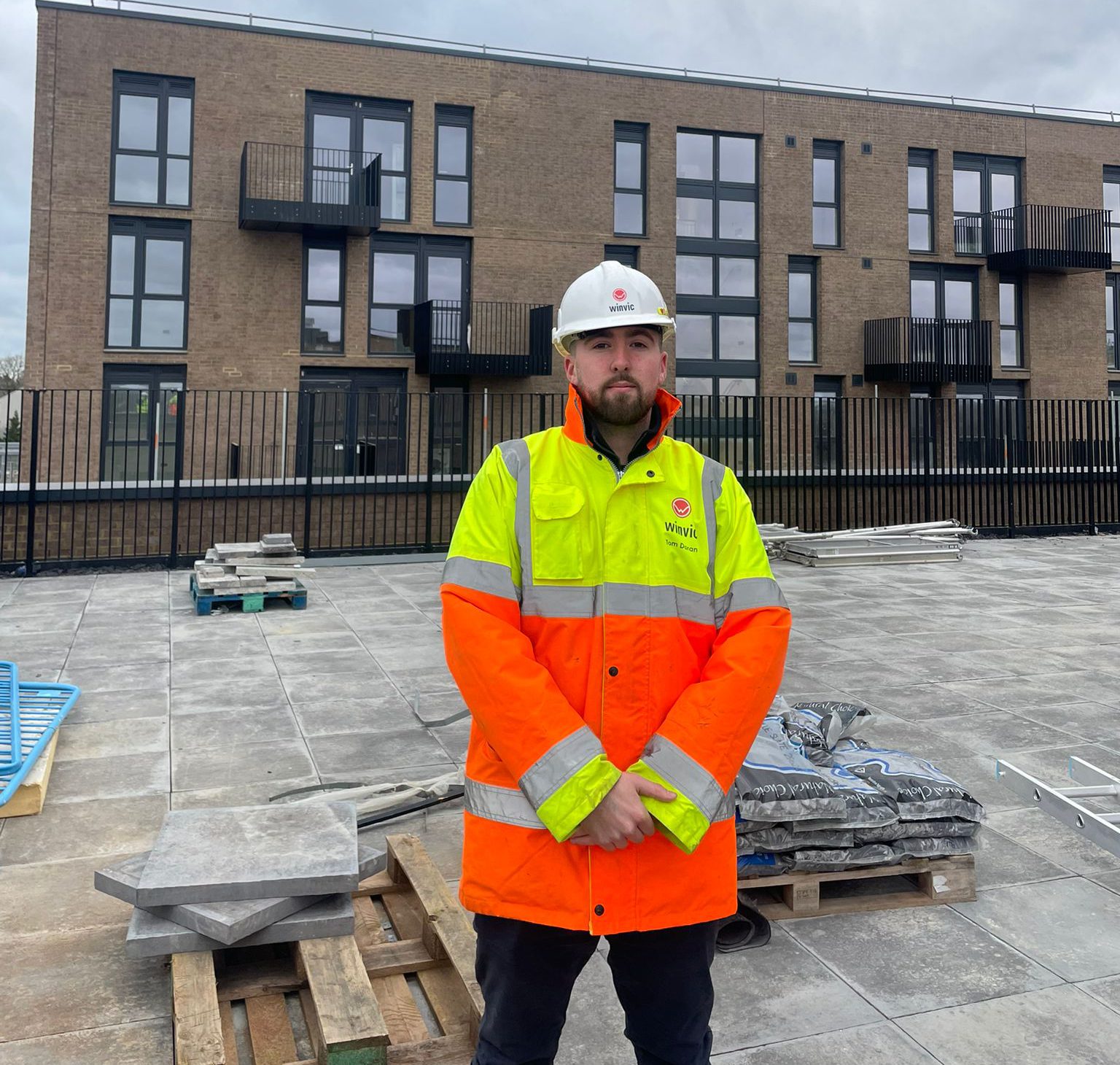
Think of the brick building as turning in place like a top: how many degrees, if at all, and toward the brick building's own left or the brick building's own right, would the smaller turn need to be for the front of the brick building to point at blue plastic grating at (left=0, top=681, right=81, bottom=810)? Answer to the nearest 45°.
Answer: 0° — it already faces it

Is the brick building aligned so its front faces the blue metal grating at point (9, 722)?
yes

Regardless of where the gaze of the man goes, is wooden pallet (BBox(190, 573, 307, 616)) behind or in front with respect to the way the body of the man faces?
behind

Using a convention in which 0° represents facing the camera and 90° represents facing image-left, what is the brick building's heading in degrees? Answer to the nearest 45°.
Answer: approximately 0°

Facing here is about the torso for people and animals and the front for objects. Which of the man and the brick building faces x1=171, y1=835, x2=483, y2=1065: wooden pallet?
the brick building

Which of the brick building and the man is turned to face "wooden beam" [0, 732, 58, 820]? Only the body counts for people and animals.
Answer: the brick building

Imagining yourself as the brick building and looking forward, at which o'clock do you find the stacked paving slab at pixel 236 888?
The stacked paving slab is roughly at 12 o'clock from the brick building.

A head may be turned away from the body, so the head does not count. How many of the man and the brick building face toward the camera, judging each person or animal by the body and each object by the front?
2

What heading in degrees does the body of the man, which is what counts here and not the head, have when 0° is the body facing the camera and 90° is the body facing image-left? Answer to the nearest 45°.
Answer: approximately 0°

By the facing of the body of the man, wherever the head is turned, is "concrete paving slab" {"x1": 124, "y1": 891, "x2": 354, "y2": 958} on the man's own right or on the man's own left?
on the man's own right

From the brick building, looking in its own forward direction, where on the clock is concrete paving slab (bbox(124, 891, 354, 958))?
The concrete paving slab is roughly at 12 o'clock from the brick building.

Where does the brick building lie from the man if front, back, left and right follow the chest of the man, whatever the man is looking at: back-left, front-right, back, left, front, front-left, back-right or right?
back
